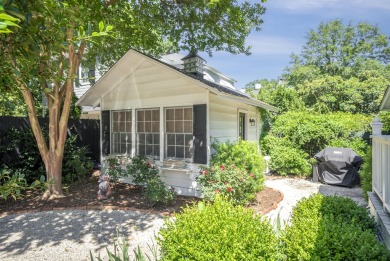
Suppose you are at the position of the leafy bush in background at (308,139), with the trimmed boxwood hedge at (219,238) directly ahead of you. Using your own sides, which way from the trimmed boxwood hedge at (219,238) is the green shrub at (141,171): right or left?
right

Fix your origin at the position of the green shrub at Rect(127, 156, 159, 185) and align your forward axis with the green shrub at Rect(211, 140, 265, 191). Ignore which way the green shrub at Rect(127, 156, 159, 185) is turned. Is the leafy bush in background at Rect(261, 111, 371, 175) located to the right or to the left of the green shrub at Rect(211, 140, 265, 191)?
left

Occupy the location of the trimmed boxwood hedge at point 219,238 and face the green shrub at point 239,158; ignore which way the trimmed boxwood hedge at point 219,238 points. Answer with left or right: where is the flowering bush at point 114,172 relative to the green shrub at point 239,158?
left
